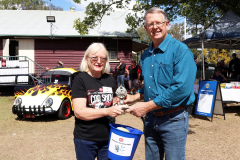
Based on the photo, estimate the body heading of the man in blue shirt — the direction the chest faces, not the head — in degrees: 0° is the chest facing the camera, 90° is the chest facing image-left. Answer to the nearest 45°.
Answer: approximately 45°

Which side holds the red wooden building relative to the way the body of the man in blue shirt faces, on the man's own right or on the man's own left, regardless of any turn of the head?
on the man's own right

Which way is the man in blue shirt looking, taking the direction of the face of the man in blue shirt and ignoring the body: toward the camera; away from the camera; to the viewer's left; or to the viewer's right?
toward the camera

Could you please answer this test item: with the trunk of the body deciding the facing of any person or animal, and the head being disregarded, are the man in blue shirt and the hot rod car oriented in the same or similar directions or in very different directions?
same or similar directions

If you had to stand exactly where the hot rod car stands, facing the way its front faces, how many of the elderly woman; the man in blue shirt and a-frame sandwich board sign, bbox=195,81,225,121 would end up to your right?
0

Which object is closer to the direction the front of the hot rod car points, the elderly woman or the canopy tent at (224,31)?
the elderly woman

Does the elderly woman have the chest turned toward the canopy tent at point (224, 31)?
no

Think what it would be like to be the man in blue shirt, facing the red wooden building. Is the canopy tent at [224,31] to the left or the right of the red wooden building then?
right

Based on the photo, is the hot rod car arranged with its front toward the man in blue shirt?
no

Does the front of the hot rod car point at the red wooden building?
no

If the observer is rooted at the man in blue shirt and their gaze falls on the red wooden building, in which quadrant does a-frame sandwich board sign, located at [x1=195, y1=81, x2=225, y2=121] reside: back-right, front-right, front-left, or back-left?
front-right

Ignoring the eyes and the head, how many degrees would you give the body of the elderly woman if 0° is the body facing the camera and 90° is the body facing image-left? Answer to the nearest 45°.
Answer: approximately 315°

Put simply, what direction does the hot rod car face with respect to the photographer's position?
facing the viewer and to the left of the viewer

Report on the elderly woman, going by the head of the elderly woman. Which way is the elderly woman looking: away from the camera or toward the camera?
toward the camera

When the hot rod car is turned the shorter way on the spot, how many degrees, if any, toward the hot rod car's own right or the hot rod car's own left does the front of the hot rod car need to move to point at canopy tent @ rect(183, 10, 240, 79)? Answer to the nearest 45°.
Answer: approximately 135° to the hot rod car's own left

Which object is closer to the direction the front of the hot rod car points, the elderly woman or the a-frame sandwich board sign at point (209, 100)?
the elderly woman

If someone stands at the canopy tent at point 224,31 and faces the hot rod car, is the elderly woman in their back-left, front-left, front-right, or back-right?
front-left
